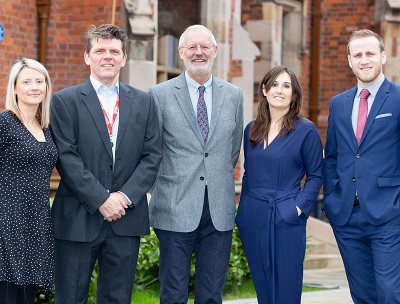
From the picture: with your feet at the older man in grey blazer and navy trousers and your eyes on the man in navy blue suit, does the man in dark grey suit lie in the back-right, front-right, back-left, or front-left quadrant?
back-right

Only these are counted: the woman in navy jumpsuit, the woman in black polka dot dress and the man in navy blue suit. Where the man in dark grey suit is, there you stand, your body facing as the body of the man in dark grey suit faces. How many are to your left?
2

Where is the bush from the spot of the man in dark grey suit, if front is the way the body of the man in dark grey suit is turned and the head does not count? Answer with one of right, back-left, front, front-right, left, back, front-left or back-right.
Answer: back

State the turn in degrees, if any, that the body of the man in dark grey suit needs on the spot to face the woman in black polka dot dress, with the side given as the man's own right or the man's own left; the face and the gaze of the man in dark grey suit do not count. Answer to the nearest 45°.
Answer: approximately 90° to the man's own right

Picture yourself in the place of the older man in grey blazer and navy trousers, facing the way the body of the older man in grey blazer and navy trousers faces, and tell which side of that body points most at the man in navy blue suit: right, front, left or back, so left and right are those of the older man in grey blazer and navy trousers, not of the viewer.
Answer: left

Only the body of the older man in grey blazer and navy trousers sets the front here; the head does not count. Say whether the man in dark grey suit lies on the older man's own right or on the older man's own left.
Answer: on the older man's own right

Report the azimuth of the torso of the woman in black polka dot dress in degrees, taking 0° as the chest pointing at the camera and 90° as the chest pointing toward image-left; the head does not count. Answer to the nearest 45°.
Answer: approximately 315°

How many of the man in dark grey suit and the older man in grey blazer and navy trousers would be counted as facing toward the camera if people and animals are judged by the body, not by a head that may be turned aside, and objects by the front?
2

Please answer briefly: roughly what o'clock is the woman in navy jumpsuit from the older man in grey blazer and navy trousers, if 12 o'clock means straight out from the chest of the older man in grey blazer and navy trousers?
The woman in navy jumpsuit is roughly at 9 o'clock from the older man in grey blazer and navy trousers.

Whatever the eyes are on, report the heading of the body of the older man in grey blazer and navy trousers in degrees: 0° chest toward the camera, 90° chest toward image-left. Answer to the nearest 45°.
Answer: approximately 0°

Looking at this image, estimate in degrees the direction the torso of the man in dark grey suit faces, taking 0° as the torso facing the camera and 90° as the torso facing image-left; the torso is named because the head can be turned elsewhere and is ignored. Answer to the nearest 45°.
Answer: approximately 0°
